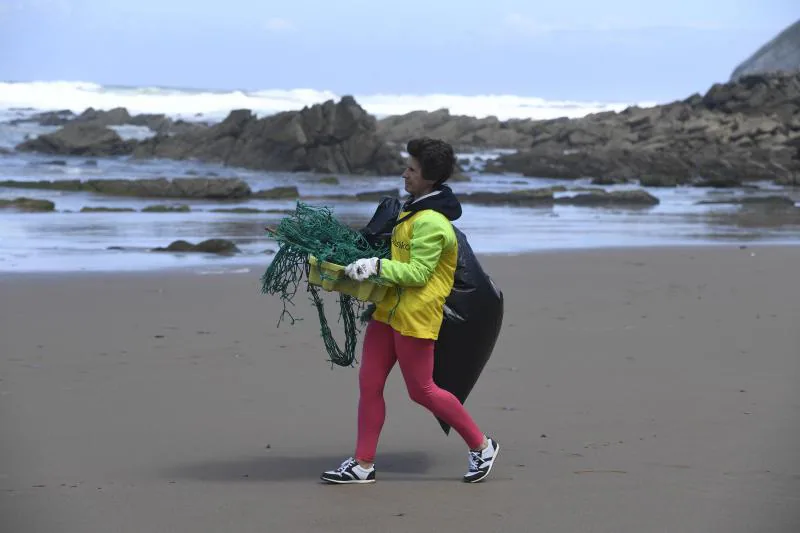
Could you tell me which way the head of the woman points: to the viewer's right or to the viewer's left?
to the viewer's left

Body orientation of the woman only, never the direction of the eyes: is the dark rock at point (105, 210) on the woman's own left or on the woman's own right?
on the woman's own right

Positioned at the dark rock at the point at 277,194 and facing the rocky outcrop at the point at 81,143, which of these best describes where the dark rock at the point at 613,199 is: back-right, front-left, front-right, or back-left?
back-right

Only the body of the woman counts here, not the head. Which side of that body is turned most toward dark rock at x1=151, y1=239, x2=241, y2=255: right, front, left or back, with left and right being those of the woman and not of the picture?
right

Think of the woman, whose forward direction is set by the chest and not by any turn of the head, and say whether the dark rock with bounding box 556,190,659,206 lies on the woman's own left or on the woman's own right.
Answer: on the woman's own right

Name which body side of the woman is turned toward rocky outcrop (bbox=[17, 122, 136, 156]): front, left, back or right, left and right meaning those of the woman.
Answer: right

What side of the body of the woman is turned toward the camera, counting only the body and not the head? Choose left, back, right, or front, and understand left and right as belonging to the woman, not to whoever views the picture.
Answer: left

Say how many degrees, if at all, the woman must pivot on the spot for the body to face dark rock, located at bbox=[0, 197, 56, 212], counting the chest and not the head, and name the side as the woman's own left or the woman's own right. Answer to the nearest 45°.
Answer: approximately 45° to the woman's own right

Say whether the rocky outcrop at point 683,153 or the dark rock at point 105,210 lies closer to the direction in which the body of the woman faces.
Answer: the dark rock

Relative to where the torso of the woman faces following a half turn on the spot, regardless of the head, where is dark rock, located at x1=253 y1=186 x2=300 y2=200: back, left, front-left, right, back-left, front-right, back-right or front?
left

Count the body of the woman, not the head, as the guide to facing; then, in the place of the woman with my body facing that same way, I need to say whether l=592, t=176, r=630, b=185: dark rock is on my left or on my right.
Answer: on my right

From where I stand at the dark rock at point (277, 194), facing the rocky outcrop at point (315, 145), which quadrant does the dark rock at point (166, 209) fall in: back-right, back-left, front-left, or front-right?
back-left
